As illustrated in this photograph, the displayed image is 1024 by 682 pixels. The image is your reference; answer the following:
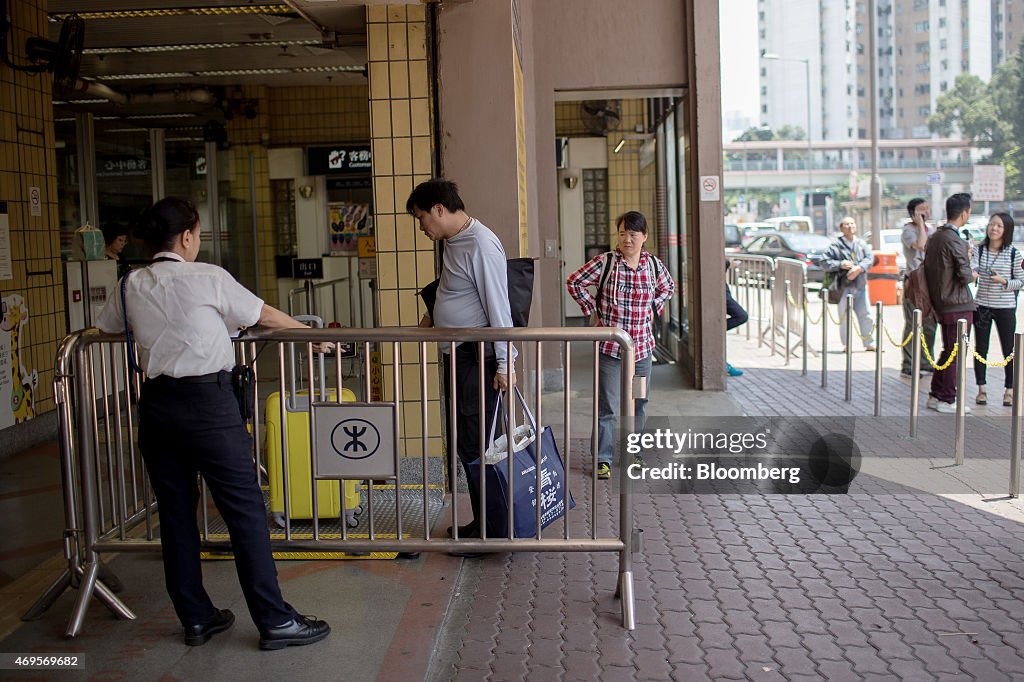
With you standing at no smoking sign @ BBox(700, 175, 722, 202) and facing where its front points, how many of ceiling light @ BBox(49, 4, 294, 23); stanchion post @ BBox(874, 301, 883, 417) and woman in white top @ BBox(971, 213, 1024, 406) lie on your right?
1

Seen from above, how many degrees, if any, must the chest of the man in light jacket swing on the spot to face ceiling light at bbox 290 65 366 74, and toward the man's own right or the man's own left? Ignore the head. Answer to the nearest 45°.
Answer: approximately 90° to the man's own right

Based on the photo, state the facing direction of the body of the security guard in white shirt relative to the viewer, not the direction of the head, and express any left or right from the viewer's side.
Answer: facing away from the viewer and to the right of the viewer

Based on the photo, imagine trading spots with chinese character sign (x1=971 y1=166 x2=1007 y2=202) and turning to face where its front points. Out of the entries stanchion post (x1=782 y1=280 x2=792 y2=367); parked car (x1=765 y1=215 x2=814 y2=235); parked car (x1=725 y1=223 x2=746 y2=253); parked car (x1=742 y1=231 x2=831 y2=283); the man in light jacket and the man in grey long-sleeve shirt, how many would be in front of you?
3

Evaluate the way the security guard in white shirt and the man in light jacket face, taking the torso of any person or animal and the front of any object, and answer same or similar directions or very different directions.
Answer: very different directions

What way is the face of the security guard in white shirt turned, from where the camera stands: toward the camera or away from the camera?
away from the camera

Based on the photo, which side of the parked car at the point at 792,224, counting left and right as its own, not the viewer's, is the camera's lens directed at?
left

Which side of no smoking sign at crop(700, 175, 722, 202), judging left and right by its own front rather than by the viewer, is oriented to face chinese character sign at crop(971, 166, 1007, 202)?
back

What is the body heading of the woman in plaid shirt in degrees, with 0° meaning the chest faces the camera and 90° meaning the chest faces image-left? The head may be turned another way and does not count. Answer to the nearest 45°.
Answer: approximately 0°

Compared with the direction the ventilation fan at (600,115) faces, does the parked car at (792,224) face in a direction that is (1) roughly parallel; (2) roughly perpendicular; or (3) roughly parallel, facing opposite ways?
roughly perpendicular

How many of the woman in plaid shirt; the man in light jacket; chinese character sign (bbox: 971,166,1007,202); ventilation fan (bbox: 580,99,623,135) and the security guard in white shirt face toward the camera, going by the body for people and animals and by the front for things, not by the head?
4

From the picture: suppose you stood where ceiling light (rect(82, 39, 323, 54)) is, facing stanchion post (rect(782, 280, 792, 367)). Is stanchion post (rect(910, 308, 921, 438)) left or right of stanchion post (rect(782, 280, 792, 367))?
right
